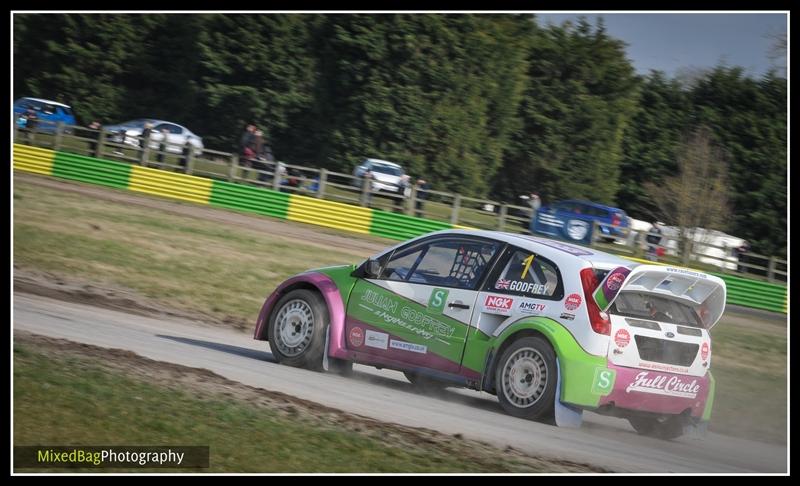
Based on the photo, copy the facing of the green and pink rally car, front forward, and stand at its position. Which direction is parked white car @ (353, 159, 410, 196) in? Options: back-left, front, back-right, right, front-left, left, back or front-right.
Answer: front-right

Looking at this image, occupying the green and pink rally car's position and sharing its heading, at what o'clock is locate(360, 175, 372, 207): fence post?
The fence post is roughly at 1 o'clock from the green and pink rally car.

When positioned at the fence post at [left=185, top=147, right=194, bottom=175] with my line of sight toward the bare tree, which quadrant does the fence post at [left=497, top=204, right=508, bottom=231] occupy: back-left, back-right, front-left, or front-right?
front-right

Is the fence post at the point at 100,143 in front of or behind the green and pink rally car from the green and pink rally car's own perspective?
in front

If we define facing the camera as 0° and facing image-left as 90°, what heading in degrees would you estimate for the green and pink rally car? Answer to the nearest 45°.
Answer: approximately 135°

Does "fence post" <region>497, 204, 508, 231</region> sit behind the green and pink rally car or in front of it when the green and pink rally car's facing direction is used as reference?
in front

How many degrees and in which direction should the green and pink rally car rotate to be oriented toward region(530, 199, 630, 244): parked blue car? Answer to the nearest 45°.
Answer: approximately 45° to its right

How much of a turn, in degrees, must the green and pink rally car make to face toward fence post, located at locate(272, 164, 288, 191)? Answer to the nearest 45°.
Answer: approximately 45° to its right

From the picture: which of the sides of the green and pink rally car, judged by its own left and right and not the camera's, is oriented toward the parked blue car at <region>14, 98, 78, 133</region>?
front

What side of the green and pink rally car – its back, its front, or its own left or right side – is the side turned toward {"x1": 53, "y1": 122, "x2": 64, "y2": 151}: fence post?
front

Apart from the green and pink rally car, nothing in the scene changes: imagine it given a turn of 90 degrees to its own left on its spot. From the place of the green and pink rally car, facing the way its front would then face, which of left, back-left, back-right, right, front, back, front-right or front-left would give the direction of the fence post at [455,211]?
back-right
